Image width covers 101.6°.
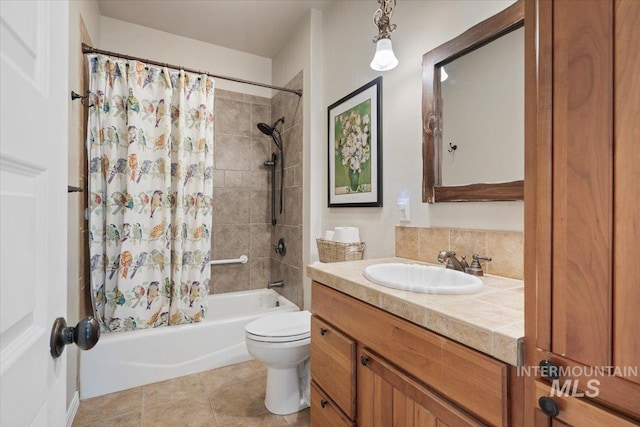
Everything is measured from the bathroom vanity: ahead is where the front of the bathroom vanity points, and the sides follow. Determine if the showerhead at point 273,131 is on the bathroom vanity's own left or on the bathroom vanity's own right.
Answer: on the bathroom vanity's own right

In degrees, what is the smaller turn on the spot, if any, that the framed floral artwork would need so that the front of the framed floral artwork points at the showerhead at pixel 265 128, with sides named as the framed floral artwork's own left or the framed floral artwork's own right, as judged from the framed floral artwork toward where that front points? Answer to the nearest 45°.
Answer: approximately 90° to the framed floral artwork's own right

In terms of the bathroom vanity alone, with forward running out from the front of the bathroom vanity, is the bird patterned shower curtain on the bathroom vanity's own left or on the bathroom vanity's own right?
on the bathroom vanity's own right

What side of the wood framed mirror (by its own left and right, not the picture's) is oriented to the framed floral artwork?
right

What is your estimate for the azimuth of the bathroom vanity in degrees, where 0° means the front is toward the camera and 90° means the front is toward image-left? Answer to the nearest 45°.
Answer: approximately 45°

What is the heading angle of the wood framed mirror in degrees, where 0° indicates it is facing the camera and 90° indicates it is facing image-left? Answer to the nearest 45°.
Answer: approximately 45°

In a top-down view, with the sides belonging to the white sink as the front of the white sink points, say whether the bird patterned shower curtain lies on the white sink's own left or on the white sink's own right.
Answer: on the white sink's own right

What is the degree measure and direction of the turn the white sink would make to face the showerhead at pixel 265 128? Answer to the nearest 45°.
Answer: approximately 90° to its right
